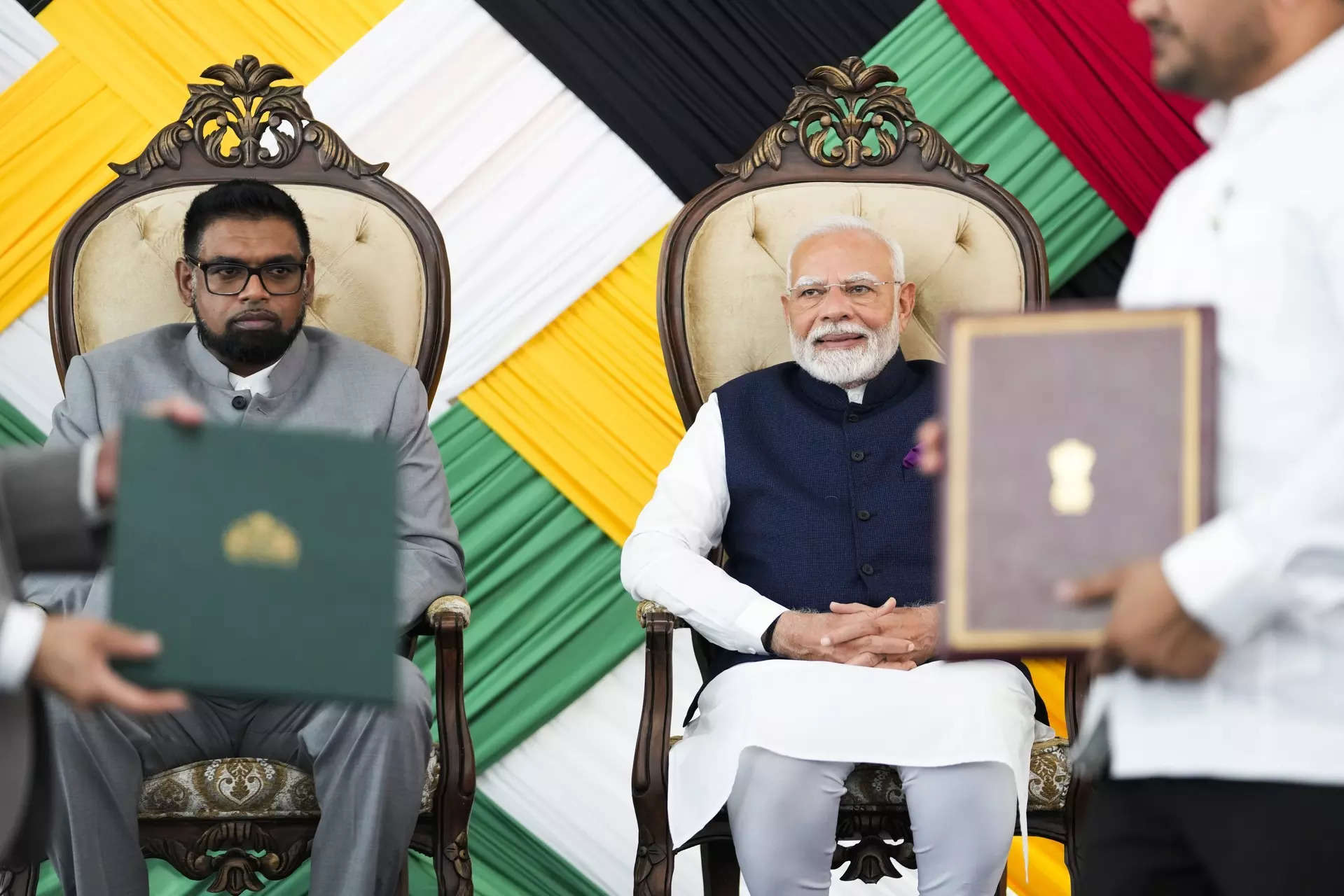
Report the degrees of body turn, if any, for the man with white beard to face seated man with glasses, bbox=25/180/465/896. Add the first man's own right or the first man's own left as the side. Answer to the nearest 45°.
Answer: approximately 90° to the first man's own right

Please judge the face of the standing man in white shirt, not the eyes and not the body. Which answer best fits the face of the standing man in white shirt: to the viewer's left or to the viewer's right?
to the viewer's left

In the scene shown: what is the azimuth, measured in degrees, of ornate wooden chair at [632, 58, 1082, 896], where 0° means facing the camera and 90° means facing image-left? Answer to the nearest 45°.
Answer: approximately 0°

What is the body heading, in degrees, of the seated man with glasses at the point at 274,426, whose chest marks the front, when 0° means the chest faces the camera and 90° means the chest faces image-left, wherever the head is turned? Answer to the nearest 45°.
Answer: approximately 0°

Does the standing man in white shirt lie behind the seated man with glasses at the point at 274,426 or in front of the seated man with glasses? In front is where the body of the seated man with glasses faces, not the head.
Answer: in front

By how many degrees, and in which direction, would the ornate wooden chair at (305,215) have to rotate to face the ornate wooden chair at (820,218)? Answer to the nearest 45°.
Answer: approximately 90° to its left

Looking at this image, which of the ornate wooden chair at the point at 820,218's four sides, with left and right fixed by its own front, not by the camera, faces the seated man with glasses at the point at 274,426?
right

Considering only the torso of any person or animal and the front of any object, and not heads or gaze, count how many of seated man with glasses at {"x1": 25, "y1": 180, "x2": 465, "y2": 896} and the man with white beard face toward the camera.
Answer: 2
